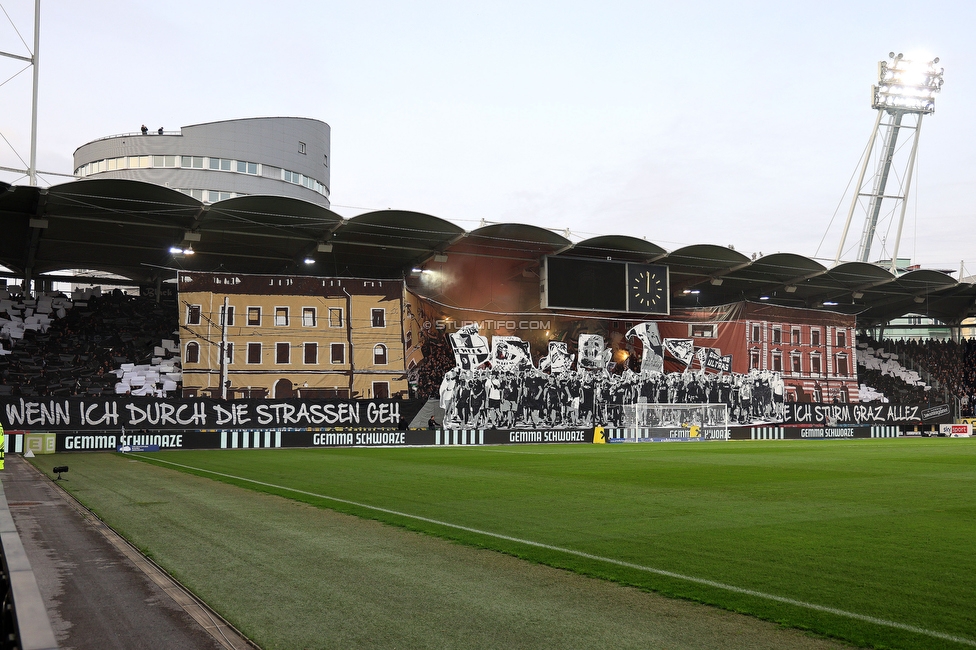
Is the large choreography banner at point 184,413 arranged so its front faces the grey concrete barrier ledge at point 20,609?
yes

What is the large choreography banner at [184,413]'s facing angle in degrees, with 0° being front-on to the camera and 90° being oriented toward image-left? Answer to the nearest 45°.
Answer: approximately 0°
